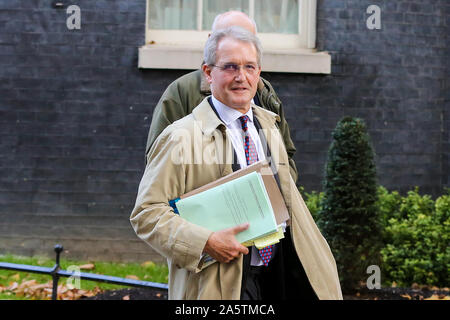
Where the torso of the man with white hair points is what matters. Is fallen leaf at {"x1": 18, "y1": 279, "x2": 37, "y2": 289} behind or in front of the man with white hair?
behind

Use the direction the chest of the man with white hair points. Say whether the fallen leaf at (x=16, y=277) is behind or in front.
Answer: behind

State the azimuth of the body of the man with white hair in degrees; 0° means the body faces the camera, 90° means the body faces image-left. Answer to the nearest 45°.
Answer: approximately 315°

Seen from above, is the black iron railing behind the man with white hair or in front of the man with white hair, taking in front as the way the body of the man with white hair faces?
behind

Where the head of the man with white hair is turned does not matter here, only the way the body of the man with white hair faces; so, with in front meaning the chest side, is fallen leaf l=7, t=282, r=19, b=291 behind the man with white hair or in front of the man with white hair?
behind

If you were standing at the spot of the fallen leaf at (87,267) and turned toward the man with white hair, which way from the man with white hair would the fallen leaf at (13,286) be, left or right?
right
